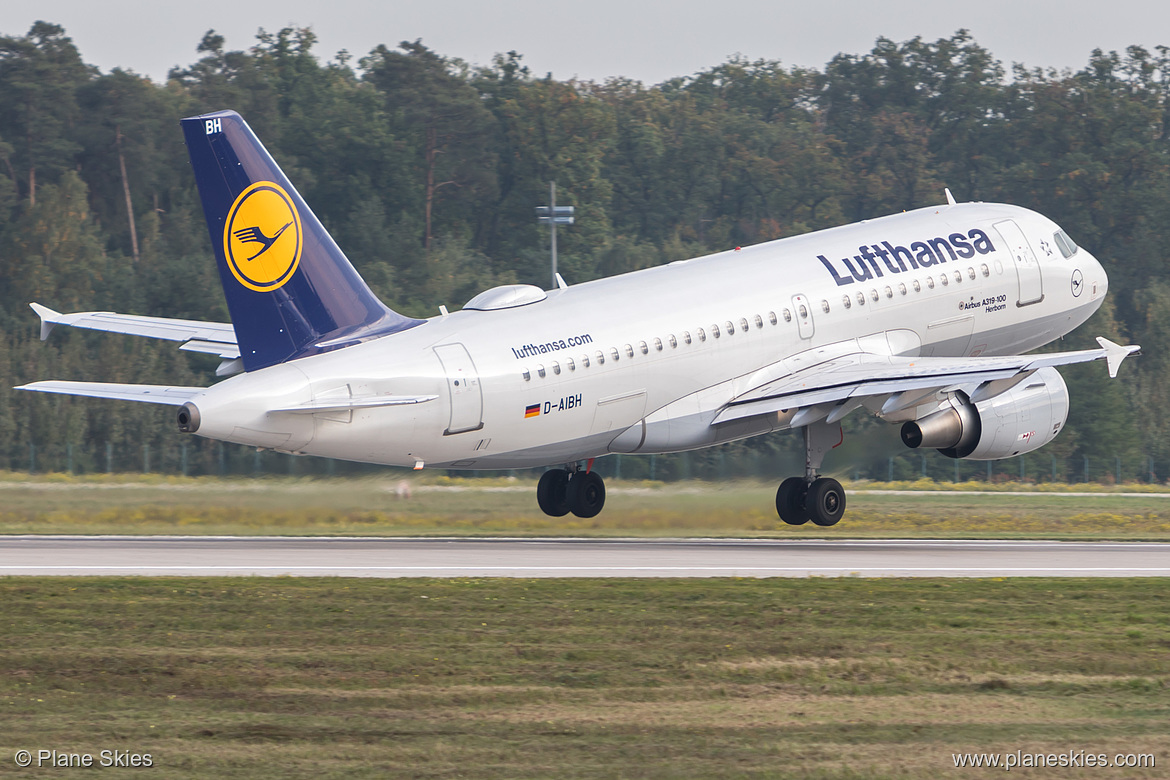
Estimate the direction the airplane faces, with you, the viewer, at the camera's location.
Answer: facing away from the viewer and to the right of the viewer
